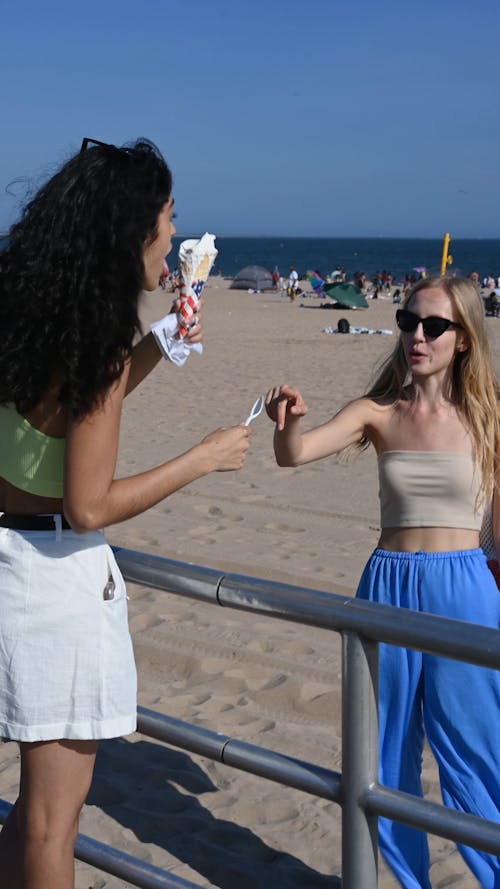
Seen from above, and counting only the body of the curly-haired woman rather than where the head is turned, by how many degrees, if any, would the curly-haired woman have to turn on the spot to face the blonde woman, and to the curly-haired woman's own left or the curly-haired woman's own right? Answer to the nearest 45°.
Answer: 0° — they already face them

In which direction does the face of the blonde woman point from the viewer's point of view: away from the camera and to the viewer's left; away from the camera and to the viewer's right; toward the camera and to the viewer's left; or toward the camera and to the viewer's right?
toward the camera and to the viewer's left

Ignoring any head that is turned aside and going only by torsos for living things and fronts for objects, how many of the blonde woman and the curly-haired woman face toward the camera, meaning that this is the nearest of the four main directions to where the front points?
1

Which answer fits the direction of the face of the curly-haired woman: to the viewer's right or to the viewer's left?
to the viewer's right

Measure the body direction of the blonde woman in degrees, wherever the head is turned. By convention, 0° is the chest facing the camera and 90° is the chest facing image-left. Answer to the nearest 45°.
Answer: approximately 0°

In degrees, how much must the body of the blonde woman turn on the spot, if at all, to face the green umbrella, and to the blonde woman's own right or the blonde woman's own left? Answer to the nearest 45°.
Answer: approximately 180°

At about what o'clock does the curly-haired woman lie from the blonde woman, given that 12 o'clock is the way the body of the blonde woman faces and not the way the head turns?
The curly-haired woman is roughly at 1 o'clock from the blonde woman.

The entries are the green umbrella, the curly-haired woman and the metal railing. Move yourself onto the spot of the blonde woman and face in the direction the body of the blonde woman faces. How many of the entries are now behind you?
1

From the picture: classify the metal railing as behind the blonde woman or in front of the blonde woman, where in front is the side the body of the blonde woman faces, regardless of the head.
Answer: in front

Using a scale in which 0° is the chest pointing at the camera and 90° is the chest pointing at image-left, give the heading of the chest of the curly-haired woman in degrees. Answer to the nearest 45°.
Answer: approximately 225°

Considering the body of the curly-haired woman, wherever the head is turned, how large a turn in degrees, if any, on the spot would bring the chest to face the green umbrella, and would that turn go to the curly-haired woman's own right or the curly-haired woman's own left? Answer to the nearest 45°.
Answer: approximately 45° to the curly-haired woman's own left
